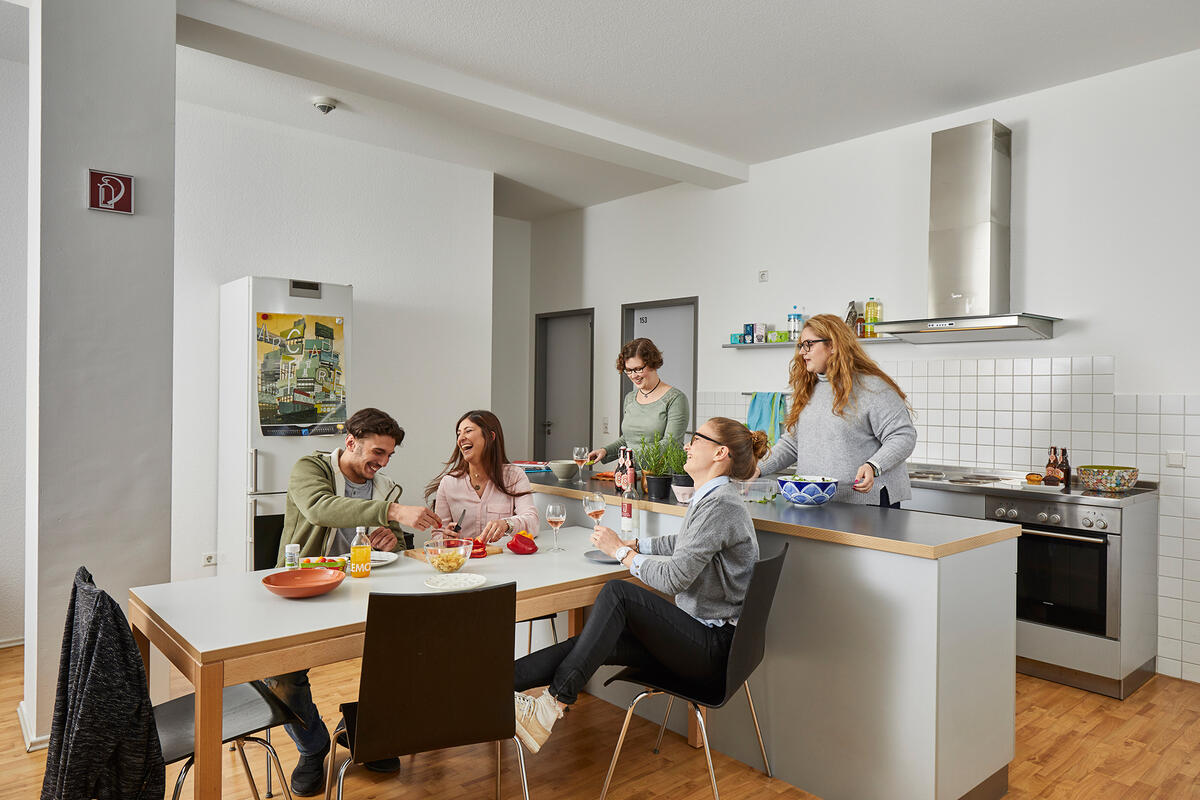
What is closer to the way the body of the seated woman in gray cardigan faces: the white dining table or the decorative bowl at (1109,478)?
the white dining table

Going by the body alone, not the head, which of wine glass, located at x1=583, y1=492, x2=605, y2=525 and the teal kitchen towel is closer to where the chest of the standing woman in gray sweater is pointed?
the wine glass

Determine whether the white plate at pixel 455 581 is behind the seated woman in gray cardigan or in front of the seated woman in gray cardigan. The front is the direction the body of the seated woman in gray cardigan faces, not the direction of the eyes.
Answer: in front

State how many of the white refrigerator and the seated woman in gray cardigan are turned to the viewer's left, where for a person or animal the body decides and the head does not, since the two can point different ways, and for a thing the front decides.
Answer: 1

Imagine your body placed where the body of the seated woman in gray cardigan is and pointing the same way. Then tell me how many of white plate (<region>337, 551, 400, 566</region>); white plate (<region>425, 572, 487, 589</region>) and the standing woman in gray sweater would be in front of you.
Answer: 2

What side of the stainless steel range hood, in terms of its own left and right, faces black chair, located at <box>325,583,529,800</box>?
front

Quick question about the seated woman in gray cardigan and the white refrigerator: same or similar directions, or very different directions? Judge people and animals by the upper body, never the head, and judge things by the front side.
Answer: very different directions

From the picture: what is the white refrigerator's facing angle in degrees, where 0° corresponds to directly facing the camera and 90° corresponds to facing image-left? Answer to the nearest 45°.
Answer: approximately 315°

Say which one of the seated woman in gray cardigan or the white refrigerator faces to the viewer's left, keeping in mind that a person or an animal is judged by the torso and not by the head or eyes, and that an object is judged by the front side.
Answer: the seated woman in gray cardigan

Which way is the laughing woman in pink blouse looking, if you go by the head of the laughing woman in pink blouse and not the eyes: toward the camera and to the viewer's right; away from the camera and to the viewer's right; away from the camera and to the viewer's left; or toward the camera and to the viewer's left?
toward the camera and to the viewer's left

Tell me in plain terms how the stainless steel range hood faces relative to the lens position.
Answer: facing the viewer and to the left of the viewer

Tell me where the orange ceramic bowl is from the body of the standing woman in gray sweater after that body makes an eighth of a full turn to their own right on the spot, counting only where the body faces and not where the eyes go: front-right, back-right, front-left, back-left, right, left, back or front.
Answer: front-left

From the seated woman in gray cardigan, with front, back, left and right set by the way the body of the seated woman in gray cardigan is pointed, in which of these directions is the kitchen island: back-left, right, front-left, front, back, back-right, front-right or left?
back

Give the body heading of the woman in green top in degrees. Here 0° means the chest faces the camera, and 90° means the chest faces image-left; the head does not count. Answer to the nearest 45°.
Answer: approximately 45°

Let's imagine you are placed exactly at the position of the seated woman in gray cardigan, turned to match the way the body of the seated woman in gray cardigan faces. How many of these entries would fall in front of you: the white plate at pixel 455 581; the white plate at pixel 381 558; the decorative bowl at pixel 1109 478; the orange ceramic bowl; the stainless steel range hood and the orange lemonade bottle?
4

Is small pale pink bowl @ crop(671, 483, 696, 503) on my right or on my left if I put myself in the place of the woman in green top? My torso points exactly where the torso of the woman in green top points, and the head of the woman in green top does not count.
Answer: on my left

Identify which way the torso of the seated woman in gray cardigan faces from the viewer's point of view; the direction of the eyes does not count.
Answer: to the viewer's left

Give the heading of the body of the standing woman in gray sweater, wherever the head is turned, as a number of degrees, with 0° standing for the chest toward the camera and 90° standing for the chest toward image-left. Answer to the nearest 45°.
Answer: approximately 45°
